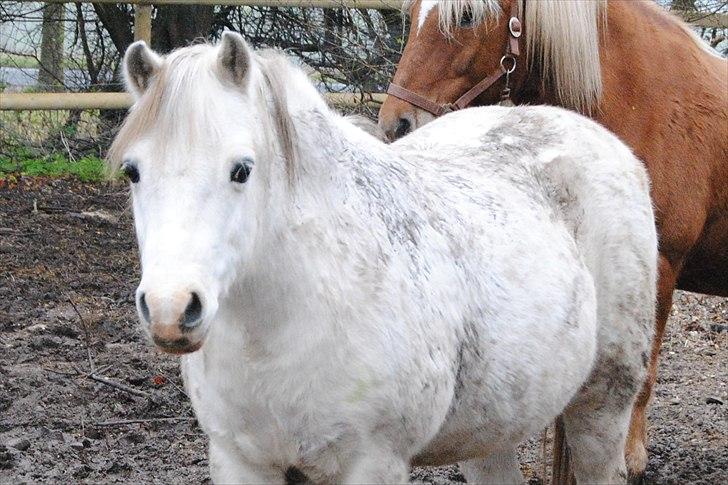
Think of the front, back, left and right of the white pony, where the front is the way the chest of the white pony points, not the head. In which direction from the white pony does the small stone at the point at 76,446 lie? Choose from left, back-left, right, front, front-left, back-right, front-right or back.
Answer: right

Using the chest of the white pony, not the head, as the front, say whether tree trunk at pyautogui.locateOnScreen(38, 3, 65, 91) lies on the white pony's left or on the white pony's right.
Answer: on the white pony's right

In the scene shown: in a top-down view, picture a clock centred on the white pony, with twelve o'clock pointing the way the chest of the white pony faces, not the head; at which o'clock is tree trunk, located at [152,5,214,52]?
The tree trunk is roughly at 4 o'clock from the white pony.

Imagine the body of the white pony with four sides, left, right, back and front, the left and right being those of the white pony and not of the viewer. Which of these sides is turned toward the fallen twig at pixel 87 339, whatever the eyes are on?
right

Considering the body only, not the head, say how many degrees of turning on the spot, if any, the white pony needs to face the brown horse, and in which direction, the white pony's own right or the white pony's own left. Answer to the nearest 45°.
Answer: approximately 180°

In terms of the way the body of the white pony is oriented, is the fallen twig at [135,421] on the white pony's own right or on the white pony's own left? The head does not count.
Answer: on the white pony's own right

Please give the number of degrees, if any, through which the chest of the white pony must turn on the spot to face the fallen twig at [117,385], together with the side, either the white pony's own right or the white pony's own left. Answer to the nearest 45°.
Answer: approximately 90° to the white pony's own right
